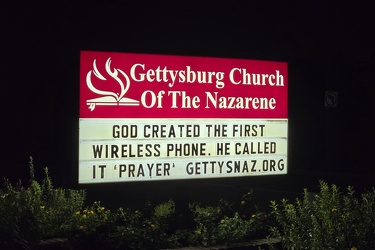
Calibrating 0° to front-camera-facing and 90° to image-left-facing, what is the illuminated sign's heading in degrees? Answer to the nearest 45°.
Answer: approximately 315°
